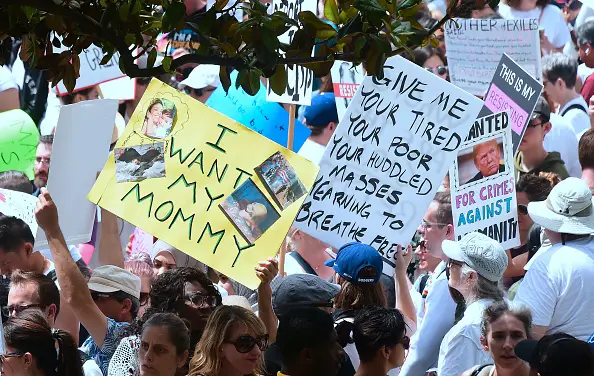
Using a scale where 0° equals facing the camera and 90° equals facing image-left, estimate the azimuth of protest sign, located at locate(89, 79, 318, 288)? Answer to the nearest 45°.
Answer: approximately 0°

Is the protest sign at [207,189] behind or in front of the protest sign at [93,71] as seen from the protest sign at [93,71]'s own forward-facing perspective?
in front

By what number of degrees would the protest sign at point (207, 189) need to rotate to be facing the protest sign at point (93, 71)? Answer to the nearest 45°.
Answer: approximately 180°

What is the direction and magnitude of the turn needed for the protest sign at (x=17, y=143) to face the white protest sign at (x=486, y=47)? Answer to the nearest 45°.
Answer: approximately 90° to its left

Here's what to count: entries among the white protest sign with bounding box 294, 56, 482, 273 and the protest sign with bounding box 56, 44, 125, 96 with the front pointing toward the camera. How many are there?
2

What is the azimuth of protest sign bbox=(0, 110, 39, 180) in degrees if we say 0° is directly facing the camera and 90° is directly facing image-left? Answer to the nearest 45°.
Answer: approximately 0°

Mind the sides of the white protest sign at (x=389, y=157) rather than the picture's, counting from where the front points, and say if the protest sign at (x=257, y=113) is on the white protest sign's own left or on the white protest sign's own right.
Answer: on the white protest sign's own right
